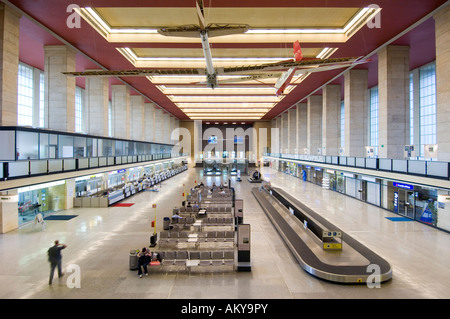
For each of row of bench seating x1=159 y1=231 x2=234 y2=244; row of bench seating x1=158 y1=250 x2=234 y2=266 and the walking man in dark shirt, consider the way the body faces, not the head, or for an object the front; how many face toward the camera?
2

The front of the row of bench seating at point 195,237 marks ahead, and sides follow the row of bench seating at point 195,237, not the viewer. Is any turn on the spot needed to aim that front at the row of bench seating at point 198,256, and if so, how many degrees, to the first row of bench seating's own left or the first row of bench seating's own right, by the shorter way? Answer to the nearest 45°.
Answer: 0° — it already faces it

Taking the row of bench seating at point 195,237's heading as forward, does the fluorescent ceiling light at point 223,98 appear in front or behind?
behind

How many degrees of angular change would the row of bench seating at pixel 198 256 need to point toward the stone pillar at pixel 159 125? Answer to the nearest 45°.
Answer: approximately 180°

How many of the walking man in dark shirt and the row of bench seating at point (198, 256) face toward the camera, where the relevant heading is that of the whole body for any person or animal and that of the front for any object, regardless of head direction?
1

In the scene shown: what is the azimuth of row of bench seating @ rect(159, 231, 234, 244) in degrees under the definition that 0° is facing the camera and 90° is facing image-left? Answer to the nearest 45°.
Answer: approximately 0°

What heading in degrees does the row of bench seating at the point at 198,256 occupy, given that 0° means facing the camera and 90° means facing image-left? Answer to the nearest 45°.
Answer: approximately 0°

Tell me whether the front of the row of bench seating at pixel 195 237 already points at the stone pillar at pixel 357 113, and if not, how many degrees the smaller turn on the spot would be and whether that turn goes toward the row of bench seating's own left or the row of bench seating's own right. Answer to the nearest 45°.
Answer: approximately 135° to the row of bench seating's own left
